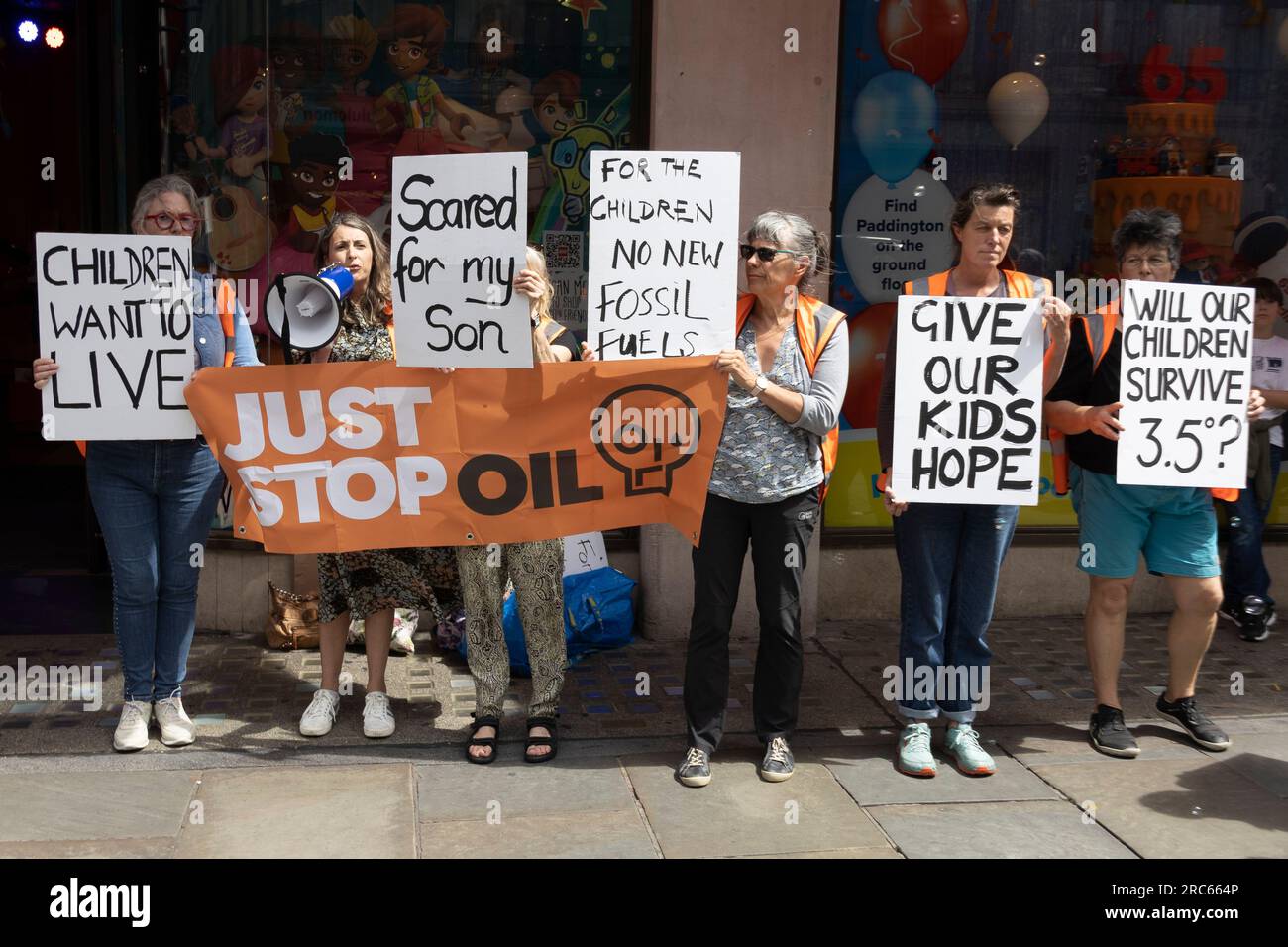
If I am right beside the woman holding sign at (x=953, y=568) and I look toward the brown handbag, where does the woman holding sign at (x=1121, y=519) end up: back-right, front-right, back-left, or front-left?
back-right

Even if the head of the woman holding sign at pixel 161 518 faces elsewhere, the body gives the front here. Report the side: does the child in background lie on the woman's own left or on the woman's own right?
on the woman's own left

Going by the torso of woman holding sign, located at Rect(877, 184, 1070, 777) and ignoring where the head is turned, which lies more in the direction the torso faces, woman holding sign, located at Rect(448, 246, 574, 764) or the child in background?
the woman holding sign

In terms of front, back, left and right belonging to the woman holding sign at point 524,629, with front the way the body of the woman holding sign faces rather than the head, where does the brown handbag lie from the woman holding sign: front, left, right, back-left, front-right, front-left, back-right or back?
back-right

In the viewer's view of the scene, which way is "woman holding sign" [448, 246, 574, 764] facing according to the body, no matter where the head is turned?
toward the camera

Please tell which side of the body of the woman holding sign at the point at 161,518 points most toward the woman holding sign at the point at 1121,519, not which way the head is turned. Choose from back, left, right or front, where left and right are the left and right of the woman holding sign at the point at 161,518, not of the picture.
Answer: left

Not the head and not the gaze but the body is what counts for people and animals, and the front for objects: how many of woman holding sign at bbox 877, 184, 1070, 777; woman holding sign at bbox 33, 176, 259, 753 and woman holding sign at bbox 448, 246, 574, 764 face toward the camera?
3

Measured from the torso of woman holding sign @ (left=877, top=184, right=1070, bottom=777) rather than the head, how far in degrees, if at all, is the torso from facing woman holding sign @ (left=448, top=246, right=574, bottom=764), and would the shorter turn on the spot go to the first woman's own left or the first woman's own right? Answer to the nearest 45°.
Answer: approximately 90° to the first woman's own right

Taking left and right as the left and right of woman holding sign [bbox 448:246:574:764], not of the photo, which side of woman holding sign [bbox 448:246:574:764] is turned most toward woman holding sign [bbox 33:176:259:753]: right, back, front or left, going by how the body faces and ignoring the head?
right

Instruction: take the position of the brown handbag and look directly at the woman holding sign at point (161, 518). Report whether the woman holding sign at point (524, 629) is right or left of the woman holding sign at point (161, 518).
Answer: left

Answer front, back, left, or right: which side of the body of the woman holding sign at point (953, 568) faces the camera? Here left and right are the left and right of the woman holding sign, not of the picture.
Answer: front
